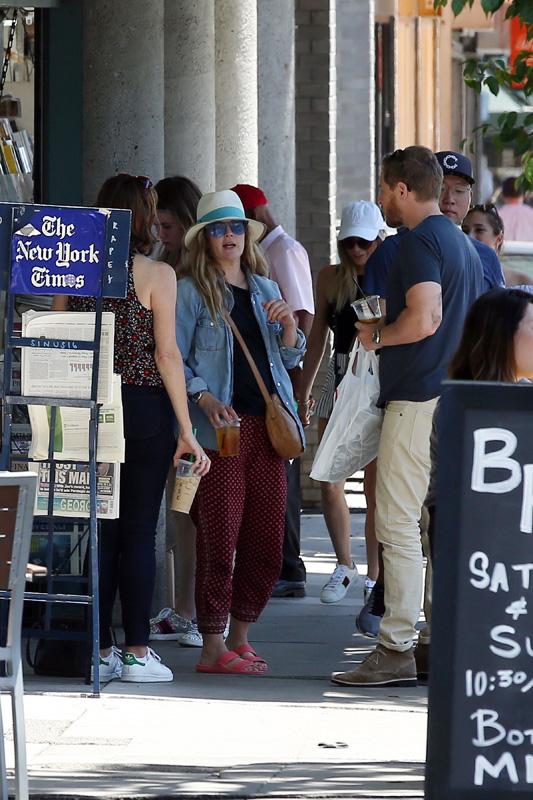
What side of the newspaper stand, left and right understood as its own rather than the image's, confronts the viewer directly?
front

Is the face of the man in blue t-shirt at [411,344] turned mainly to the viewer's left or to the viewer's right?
to the viewer's left

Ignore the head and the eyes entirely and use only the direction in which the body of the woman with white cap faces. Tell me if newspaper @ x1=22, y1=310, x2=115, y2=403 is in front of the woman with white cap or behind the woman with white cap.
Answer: in front

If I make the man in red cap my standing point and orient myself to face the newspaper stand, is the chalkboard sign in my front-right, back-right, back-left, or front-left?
front-left

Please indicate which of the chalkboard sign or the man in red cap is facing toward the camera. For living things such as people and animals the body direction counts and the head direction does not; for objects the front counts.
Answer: the chalkboard sign

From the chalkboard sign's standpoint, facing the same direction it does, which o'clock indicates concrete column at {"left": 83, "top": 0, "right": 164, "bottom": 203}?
The concrete column is roughly at 5 o'clock from the chalkboard sign.

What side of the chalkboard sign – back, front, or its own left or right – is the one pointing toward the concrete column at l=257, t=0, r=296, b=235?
back

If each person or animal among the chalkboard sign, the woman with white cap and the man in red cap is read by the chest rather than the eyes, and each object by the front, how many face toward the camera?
2

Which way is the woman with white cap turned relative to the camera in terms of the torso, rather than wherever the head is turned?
toward the camera

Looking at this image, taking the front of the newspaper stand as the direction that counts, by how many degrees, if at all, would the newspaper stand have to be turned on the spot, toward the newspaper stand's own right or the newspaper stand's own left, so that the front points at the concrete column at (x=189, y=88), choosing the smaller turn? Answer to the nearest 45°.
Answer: approximately 180°
